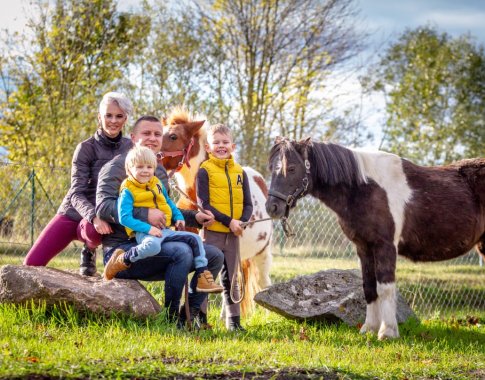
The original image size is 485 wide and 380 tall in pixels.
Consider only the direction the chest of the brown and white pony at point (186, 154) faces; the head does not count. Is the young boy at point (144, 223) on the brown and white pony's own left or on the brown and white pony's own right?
on the brown and white pony's own left

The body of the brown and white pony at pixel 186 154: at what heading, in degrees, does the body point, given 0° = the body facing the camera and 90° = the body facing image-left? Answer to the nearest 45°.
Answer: approximately 90°

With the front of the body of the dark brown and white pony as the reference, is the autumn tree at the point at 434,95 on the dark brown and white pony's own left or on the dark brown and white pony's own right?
on the dark brown and white pony's own right

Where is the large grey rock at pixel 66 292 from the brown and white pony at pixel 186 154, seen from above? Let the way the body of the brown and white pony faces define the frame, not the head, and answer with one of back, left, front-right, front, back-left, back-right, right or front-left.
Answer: front-left

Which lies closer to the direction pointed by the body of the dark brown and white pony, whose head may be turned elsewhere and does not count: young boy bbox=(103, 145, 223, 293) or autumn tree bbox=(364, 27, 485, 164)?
the young boy

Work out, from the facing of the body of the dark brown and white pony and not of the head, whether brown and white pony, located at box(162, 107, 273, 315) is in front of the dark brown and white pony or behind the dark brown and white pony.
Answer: in front

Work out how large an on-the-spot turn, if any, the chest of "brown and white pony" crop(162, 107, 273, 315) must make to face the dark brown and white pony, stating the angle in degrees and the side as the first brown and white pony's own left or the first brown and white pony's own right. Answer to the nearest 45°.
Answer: approximately 180°

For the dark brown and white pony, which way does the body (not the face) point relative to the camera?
to the viewer's left

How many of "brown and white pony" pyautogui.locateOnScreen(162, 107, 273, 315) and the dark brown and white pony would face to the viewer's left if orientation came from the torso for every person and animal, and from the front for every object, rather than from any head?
2

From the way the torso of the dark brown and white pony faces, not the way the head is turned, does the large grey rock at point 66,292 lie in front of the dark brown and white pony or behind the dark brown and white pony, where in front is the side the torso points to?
in front

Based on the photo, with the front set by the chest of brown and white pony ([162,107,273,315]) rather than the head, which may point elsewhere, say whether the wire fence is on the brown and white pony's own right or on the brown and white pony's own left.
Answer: on the brown and white pony's own right

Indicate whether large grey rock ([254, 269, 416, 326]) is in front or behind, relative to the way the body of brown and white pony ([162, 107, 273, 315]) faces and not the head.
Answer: behind
